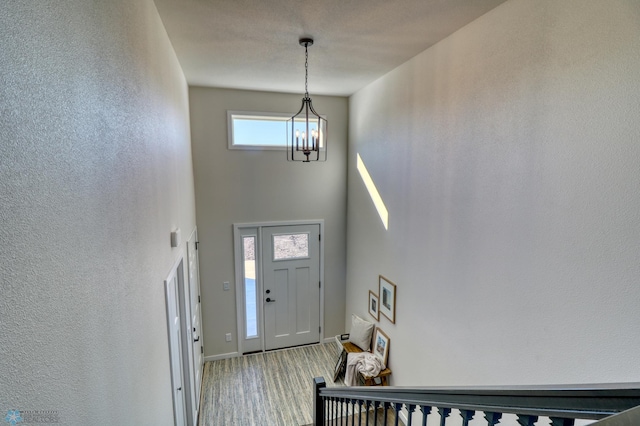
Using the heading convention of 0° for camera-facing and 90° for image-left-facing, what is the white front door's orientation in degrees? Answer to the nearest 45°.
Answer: approximately 0°

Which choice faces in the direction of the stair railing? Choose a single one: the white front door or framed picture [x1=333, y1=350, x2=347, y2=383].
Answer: the white front door

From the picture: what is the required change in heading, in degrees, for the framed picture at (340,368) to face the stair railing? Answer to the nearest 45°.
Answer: approximately 90° to its left

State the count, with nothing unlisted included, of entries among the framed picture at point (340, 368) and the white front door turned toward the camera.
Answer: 1

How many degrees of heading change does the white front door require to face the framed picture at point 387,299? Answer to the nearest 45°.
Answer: approximately 45° to its left

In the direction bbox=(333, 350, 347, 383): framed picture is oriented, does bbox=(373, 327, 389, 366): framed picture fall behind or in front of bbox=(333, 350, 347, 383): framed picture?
behind

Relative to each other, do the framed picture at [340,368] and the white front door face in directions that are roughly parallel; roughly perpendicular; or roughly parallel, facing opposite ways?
roughly perpendicular

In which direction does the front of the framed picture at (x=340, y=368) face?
to the viewer's left
